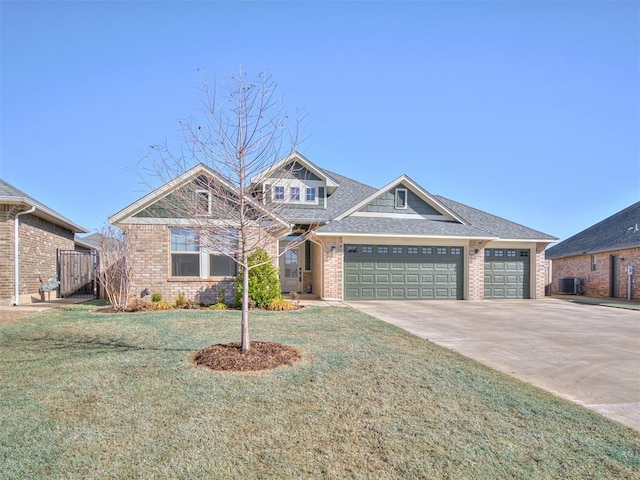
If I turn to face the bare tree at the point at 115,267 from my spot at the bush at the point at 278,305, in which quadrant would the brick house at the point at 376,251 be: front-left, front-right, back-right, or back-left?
back-right

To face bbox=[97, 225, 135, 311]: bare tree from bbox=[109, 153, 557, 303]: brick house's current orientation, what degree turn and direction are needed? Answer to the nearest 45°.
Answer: approximately 45° to its right

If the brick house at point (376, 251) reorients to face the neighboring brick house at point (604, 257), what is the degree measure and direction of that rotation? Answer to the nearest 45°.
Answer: approximately 135° to its left

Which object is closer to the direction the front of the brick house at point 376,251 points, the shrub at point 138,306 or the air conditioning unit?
the shrub

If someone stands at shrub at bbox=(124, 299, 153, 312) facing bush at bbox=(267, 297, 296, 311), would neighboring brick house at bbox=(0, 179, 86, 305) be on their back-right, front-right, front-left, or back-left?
back-left

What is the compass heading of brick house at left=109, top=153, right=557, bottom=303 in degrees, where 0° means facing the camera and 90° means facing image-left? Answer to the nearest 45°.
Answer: approximately 0°

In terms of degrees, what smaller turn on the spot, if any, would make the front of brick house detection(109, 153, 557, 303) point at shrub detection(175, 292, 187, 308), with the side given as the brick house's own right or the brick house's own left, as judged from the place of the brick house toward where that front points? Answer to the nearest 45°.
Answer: approximately 45° to the brick house's own right
